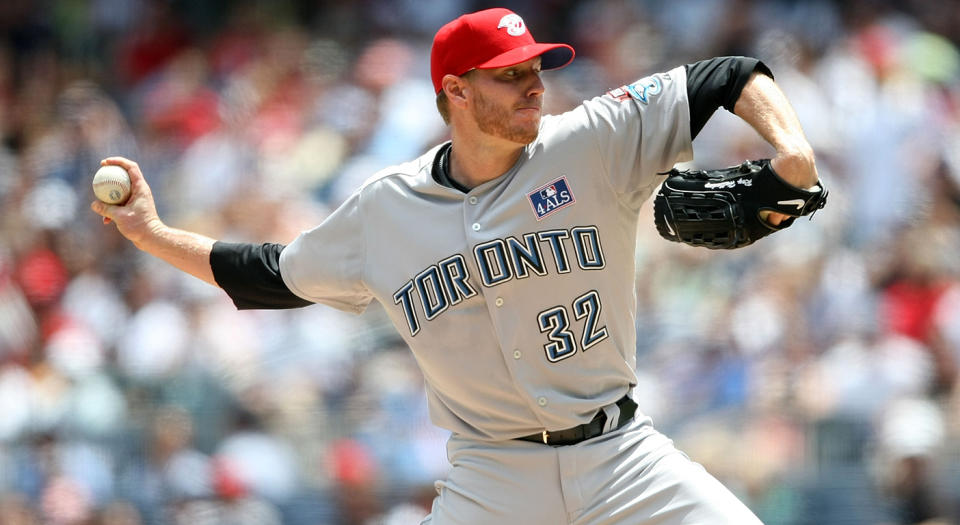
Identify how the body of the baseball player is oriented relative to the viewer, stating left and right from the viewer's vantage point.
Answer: facing the viewer
